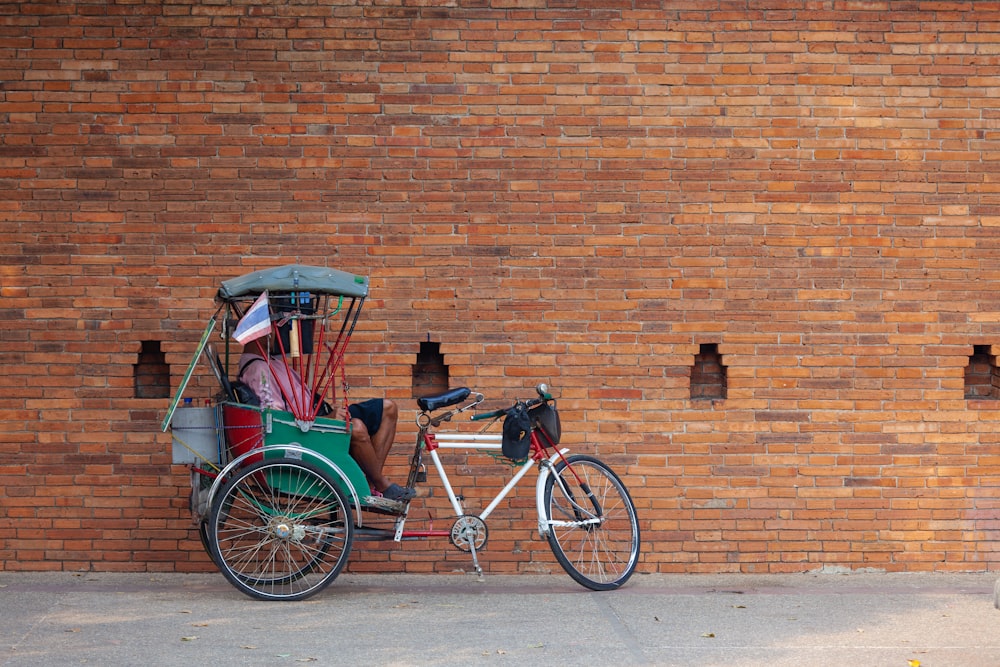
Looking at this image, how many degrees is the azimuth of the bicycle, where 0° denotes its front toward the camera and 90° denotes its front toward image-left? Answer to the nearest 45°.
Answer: approximately 270°

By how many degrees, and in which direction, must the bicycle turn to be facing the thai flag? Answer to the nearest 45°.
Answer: approximately 180°

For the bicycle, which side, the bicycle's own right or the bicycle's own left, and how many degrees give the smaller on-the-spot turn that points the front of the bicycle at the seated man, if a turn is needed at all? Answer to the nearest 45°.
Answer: approximately 180°

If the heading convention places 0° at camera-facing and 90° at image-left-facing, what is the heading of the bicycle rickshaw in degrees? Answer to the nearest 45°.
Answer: approximately 270°

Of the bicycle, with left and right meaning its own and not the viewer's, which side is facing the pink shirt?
back
